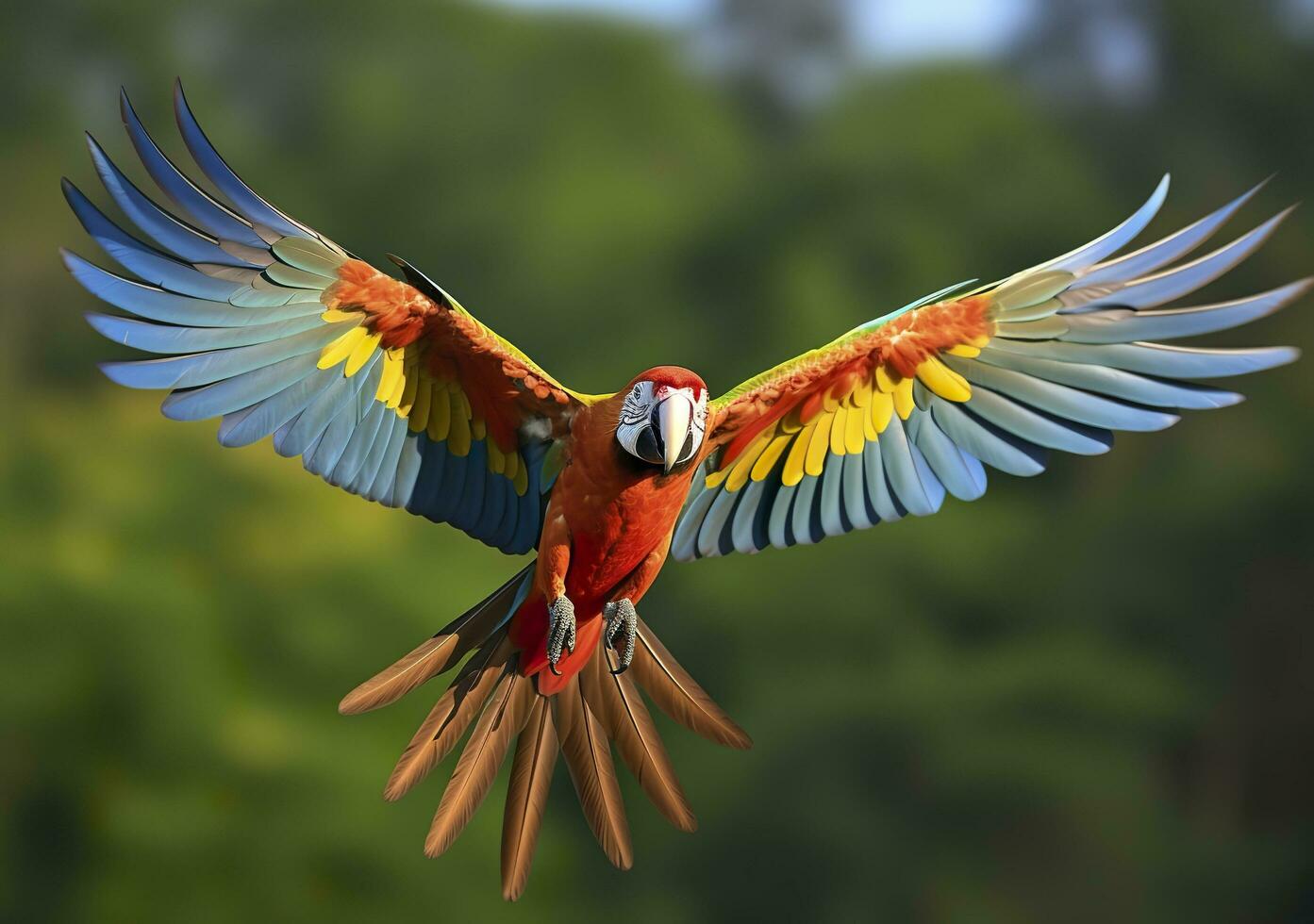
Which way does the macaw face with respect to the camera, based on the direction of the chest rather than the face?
toward the camera
